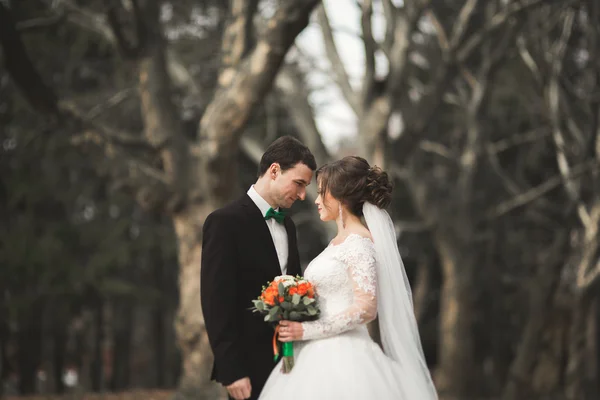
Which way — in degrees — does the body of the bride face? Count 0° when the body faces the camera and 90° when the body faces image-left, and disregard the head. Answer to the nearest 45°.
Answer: approximately 90°

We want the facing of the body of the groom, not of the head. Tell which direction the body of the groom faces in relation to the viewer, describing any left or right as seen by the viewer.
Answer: facing the viewer and to the right of the viewer

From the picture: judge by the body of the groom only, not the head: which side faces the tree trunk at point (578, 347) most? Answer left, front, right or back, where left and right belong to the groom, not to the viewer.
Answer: left

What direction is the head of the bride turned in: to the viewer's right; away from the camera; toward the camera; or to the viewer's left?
to the viewer's left

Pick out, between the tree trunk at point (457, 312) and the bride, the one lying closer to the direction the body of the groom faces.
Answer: the bride

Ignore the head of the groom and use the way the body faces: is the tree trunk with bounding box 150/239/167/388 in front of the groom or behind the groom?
behind

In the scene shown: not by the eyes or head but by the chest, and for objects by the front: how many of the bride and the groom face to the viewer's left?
1

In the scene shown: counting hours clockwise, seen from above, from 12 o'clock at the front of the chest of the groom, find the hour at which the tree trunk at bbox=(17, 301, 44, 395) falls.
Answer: The tree trunk is roughly at 7 o'clock from the groom.

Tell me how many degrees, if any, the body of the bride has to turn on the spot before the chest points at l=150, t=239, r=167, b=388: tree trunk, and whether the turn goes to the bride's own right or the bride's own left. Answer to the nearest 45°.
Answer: approximately 90° to the bride's own right

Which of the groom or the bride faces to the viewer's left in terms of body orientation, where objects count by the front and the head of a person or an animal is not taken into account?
the bride

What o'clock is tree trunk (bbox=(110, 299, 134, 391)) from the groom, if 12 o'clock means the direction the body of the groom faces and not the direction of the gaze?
The tree trunk is roughly at 7 o'clock from the groom.

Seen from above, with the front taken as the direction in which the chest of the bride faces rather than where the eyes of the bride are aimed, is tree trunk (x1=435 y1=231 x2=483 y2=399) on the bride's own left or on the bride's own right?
on the bride's own right

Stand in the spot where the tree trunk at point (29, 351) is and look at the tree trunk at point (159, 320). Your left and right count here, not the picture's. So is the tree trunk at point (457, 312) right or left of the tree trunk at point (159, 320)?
right
